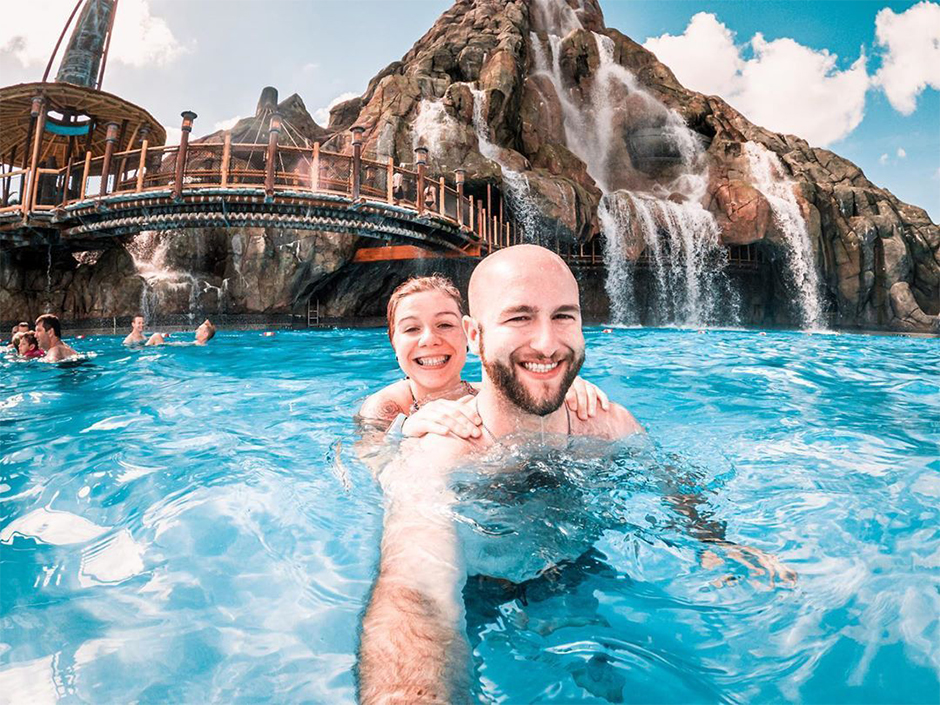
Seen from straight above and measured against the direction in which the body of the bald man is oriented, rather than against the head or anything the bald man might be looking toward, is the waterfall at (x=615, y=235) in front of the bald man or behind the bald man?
behind

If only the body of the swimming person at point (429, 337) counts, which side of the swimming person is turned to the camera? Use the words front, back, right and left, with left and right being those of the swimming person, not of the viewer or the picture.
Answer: front

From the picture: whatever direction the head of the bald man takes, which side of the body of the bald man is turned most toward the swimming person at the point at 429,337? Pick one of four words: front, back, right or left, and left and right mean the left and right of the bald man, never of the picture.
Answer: back

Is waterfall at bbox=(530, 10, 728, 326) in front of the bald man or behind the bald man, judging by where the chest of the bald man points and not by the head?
behind

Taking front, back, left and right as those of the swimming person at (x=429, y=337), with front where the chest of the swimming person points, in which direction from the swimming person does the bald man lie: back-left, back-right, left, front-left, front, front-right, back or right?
front

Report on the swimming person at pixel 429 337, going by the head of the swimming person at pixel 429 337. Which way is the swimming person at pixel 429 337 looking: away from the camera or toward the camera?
toward the camera

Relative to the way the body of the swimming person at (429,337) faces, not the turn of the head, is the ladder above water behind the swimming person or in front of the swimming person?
behind

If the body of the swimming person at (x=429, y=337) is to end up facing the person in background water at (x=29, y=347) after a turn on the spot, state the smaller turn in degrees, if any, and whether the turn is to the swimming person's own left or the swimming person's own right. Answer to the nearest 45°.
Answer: approximately 135° to the swimming person's own right

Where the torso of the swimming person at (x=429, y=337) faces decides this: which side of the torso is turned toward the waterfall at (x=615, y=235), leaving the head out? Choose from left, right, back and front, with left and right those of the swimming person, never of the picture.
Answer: back

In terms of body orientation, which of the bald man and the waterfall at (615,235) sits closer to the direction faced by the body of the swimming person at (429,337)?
the bald man

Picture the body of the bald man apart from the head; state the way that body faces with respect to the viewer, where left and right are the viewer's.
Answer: facing the viewer

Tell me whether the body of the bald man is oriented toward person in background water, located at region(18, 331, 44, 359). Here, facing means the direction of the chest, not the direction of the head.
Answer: no

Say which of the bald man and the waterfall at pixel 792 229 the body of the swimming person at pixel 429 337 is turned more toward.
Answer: the bald man

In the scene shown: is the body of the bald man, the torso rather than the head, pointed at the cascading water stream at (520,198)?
no

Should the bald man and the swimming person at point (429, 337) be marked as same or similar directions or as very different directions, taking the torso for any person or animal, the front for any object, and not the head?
same or similar directions
